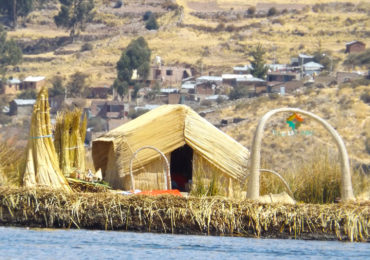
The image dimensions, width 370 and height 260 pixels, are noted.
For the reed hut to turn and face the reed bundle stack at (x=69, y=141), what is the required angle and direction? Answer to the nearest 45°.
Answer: approximately 90° to its right

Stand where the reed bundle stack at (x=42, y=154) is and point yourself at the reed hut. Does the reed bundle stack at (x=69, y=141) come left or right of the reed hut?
left

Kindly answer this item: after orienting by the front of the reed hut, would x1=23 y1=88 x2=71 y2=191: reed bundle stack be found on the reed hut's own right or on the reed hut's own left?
on the reed hut's own right

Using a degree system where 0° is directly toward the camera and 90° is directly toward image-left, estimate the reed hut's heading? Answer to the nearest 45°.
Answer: approximately 0°

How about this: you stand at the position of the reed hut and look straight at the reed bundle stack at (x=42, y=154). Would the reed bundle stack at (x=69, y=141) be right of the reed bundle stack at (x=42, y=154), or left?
right
